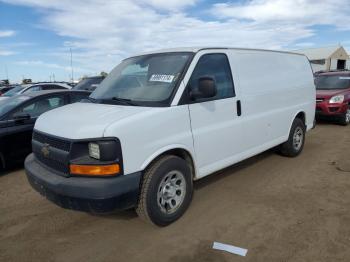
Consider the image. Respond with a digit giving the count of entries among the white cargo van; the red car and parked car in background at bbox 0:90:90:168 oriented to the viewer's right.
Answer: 0

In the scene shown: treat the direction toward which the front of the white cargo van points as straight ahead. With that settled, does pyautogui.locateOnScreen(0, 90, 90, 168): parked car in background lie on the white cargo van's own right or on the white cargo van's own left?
on the white cargo van's own right

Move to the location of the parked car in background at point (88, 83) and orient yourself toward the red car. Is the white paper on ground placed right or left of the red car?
right

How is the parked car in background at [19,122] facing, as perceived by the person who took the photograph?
facing the viewer and to the left of the viewer

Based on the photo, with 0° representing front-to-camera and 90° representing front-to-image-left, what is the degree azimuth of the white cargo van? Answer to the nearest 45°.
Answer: approximately 45°

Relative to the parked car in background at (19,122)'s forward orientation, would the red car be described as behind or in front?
behind

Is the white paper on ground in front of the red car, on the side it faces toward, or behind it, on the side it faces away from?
in front

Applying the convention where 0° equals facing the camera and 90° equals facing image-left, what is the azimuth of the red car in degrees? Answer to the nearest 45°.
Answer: approximately 45°

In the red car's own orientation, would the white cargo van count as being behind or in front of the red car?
in front

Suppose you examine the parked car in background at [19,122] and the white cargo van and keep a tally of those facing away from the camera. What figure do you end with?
0

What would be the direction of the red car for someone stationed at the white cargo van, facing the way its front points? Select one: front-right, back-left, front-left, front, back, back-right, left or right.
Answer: back
